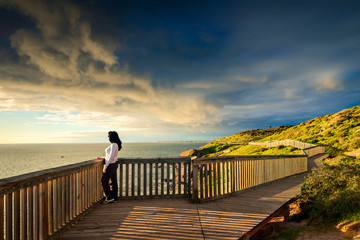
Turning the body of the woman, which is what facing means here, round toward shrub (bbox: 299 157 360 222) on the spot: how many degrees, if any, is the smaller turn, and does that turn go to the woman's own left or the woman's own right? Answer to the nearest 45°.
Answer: approximately 180°

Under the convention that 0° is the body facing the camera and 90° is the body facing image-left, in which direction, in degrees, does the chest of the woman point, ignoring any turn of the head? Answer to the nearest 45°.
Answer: approximately 90°
